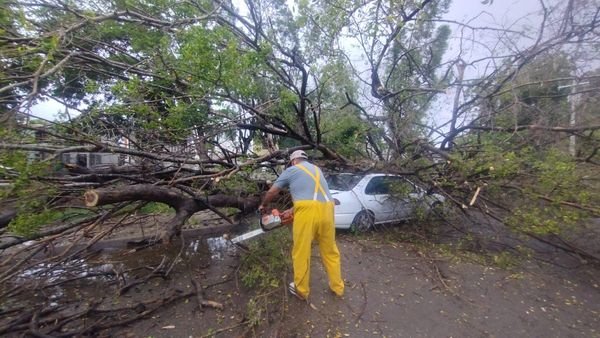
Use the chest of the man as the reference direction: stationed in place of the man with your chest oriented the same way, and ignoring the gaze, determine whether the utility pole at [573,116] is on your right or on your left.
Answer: on your right

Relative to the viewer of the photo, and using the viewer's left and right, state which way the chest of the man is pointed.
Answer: facing away from the viewer and to the left of the viewer

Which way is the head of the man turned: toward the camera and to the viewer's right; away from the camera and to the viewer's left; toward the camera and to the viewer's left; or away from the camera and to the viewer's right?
away from the camera and to the viewer's left

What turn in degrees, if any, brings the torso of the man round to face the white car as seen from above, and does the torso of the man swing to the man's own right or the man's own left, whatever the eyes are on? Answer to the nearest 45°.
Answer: approximately 90° to the man's own right
